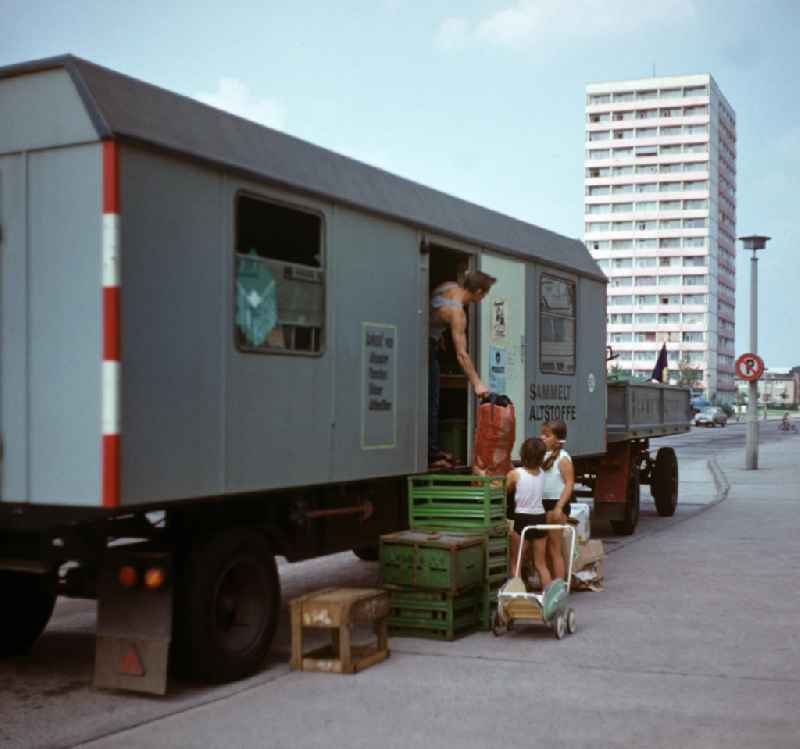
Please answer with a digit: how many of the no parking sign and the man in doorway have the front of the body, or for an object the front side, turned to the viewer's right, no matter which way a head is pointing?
1

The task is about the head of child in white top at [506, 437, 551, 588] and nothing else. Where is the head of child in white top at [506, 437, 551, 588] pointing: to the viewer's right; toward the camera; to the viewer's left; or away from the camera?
away from the camera

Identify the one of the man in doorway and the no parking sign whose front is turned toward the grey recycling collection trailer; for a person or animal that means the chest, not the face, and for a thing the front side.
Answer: the no parking sign

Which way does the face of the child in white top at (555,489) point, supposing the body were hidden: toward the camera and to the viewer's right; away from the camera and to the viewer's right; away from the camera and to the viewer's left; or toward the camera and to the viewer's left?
toward the camera and to the viewer's left

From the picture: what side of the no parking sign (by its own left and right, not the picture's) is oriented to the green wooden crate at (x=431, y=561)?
front

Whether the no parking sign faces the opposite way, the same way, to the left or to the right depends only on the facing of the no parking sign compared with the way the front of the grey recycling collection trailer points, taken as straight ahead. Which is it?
the opposite way

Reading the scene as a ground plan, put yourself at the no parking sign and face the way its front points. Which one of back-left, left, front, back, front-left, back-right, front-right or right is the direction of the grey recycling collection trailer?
front

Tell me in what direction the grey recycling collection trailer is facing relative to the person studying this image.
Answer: facing away from the viewer and to the right of the viewer

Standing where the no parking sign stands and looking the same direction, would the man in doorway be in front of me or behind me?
in front

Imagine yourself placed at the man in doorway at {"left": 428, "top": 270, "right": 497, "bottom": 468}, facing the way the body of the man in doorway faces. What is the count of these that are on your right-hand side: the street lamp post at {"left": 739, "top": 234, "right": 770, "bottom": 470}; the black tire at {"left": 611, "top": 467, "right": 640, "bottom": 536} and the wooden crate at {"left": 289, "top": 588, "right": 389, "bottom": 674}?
1

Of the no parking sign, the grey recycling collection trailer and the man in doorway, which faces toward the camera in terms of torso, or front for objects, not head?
the no parking sign

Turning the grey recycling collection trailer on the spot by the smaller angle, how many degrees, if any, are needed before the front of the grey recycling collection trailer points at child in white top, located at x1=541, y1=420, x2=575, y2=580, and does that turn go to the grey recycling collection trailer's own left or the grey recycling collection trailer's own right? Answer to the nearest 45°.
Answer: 0° — it already faces them

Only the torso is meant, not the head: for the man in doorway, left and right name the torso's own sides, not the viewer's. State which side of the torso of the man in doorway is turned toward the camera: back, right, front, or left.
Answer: right

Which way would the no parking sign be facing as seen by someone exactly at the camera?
facing the viewer

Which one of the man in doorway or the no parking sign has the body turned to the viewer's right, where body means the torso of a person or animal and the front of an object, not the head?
the man in doorway

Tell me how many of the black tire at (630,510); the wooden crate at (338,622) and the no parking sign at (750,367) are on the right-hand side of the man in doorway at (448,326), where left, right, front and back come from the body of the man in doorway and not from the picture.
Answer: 1
